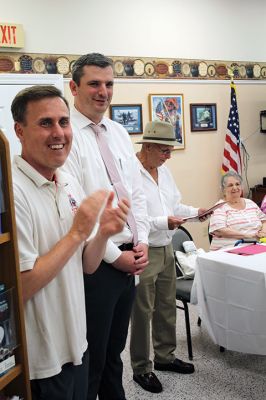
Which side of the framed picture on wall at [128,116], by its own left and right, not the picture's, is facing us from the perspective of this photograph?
front

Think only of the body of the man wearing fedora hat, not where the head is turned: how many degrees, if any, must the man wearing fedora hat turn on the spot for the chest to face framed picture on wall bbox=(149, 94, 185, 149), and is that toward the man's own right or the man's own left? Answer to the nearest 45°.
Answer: approximately 135° to the man's own left

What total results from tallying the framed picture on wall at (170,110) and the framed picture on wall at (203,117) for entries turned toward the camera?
2

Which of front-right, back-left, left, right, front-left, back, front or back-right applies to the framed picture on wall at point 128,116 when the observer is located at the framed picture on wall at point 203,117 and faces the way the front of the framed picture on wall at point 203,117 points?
front-right

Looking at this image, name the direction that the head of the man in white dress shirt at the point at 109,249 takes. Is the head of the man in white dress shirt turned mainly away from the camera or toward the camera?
toward the camera

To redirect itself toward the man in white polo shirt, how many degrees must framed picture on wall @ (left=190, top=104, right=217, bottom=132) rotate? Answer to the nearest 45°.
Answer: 0° — it already faces them

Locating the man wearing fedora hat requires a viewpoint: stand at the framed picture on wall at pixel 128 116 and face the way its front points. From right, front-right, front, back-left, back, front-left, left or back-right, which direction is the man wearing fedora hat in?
front

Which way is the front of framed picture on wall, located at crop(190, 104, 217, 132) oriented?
toward the camera

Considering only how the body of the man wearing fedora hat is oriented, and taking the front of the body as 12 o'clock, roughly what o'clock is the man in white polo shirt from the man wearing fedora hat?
The man in white polo shirt is roughly at 2 o'clock from the man wearing fedora hat.

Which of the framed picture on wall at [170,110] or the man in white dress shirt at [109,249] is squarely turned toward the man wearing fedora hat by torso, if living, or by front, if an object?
the framed picture on wall

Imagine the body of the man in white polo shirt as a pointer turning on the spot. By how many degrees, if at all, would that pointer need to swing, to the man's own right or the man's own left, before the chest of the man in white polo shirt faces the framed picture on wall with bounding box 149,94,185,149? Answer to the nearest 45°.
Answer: approximately 135° to the man's own left

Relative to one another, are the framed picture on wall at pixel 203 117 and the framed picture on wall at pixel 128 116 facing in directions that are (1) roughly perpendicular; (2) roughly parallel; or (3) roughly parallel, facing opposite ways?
roughly parallel

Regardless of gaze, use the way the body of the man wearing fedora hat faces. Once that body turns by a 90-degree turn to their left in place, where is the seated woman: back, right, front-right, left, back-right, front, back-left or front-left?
front

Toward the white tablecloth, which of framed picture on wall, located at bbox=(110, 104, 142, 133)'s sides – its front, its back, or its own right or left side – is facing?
front

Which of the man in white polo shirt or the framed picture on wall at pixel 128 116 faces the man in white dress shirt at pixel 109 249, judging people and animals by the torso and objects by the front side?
the framed picture on wall

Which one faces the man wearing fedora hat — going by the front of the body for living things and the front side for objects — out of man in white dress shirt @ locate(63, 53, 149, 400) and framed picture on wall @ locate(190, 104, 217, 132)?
the framed picture on wall

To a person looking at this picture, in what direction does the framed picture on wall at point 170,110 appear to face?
facing the viewer
